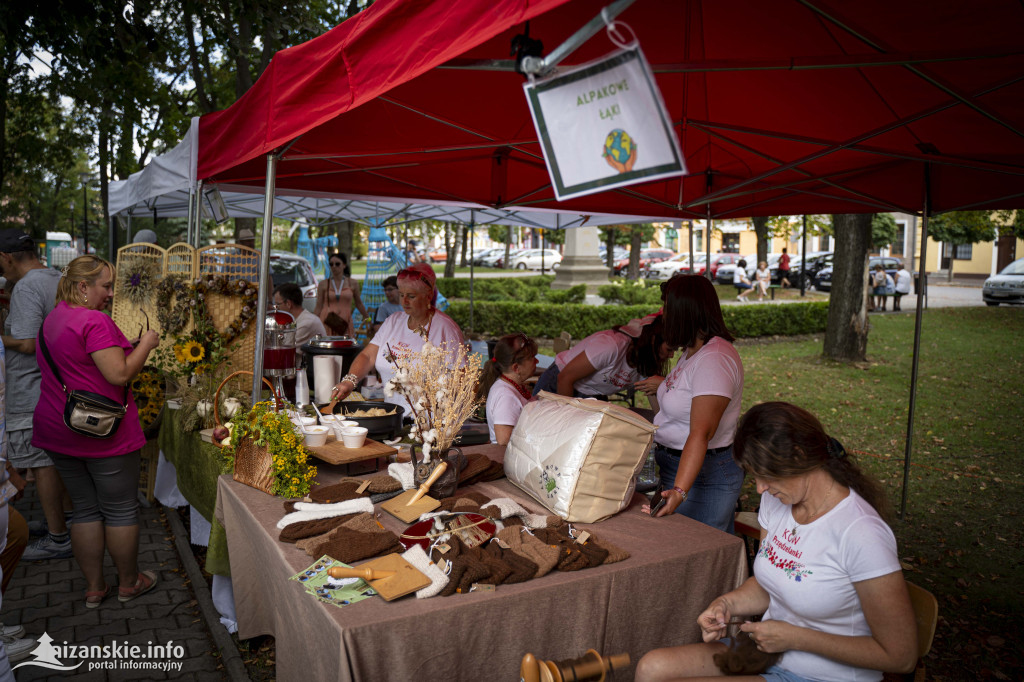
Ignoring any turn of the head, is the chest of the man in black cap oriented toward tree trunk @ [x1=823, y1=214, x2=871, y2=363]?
no

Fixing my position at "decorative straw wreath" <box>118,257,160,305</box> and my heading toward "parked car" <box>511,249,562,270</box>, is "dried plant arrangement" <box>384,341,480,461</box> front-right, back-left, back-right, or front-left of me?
back-right

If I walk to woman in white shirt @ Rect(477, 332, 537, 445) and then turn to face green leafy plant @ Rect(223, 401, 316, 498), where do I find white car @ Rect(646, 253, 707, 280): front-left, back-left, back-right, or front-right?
back-right

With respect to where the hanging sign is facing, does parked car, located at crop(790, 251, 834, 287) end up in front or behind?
behind

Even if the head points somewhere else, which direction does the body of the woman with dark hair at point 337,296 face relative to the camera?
toward the camera

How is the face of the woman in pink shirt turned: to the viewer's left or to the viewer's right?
to the viewer's right

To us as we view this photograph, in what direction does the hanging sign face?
facing the viewer

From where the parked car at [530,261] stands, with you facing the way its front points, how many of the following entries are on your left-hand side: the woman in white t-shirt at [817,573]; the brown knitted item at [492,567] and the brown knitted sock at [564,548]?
3
